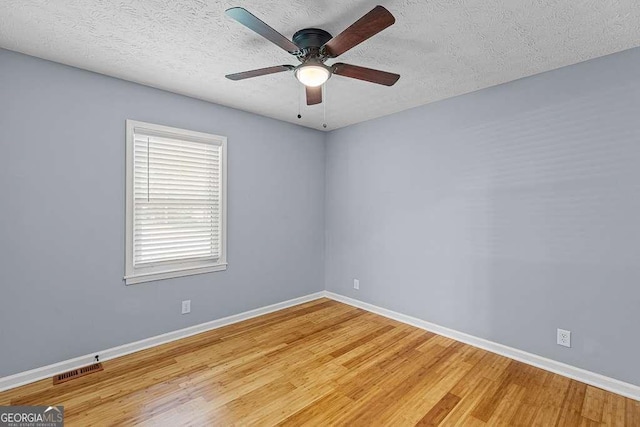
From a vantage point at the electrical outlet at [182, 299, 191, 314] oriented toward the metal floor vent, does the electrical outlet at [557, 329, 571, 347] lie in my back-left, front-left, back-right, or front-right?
back-left

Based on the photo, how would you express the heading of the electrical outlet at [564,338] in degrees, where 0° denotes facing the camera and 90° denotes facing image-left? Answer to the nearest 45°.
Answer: approximately 0°

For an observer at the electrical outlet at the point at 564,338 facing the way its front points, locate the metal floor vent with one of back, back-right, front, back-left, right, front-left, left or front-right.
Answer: front-right

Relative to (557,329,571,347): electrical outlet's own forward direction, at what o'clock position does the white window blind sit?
The white window blind is roughly at 2 o'clock from the electrical outlet.

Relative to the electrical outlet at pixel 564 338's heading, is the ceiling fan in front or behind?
in front

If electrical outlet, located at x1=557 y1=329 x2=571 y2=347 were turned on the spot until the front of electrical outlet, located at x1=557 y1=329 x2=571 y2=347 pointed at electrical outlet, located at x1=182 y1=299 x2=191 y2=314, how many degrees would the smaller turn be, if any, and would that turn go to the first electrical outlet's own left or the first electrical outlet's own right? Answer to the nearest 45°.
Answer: approximately 45° to the first electrical outlet's own right

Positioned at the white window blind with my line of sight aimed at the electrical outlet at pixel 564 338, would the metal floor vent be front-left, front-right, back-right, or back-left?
back-right
